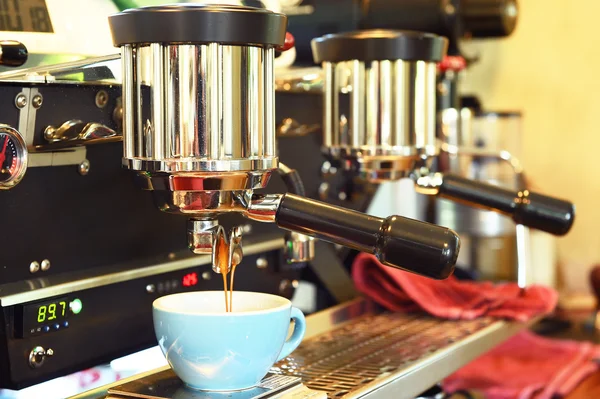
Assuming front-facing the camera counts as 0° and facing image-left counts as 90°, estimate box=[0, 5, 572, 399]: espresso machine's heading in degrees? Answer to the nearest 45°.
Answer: approximately 315°
